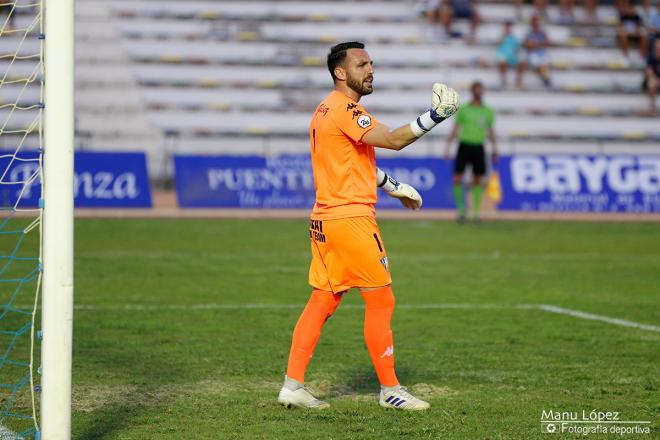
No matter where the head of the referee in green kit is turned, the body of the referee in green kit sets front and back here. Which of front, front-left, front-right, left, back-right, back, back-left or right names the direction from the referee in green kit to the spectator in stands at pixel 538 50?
back

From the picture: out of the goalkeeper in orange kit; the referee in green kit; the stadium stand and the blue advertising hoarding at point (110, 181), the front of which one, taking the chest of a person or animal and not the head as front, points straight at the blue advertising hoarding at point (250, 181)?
the stadium stand

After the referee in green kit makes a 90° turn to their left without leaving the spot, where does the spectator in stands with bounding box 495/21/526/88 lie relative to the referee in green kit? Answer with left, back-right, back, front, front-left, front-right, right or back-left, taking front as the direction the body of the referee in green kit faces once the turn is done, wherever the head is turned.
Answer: left

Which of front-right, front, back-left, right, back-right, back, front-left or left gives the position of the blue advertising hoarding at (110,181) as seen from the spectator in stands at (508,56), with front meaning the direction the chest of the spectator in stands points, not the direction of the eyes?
front-right

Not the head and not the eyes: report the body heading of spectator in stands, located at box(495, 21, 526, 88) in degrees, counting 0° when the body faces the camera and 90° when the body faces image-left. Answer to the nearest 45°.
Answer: approximately 0°

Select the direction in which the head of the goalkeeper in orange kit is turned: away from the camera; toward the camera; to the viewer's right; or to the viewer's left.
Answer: to the viewer's right

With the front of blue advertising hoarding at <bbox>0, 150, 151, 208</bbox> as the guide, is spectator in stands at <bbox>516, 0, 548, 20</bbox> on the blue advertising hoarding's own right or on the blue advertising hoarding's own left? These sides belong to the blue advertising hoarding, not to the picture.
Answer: on the blue advertising hoarding's own left

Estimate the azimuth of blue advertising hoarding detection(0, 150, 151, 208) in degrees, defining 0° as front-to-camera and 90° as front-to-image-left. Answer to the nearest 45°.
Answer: approximately 0°

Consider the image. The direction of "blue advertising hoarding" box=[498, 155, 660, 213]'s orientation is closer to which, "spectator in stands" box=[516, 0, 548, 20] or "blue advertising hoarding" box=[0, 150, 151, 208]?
the blue advertising hoarding

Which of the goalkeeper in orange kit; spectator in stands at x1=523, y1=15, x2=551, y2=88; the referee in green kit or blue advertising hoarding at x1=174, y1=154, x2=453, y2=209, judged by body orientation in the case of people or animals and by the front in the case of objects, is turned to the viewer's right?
the goalkeeper in orange kit
